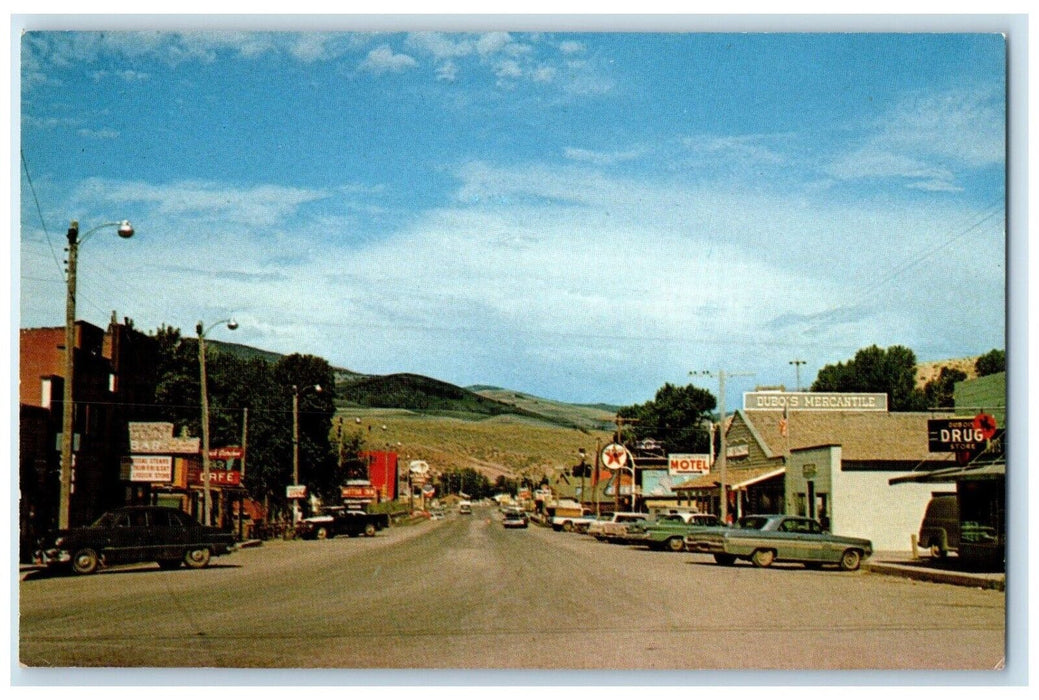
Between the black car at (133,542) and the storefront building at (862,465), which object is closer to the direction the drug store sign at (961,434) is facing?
the black car

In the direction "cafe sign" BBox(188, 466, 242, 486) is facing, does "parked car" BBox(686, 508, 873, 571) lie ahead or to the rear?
ahead

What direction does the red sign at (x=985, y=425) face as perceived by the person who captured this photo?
facing the viewer

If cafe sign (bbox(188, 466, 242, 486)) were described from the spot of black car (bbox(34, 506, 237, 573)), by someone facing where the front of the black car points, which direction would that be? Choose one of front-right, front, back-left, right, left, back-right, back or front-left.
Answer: back-right

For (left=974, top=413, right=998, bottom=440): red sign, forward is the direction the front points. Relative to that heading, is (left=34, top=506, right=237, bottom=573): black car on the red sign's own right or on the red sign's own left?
on the red sign's own right

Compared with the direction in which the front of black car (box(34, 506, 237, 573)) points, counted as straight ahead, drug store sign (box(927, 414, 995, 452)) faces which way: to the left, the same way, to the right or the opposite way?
to the left

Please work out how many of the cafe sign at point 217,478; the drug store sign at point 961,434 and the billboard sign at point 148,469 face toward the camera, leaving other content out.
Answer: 3

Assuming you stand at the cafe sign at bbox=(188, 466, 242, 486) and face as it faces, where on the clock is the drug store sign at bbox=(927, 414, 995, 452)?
the drug store sign at bbox=(927, 414, 995, 452) is roughly at 11 o'clock from the cafe sign at bbox=(188, 466, 242, 486).

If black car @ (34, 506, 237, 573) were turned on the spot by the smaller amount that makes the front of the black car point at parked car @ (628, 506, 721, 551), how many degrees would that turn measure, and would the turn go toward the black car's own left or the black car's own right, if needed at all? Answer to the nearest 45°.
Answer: approximately 180°

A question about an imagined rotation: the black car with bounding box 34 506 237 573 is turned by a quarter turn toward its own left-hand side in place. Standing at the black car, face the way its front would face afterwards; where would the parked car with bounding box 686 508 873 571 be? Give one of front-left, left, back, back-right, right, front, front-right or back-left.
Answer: front-left

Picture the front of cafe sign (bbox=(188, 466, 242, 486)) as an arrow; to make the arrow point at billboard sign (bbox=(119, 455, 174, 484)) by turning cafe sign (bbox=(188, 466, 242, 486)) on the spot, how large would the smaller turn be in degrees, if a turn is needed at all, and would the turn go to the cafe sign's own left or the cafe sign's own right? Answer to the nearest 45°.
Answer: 0° — it already faces it

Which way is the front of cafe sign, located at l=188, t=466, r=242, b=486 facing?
toward the camera
